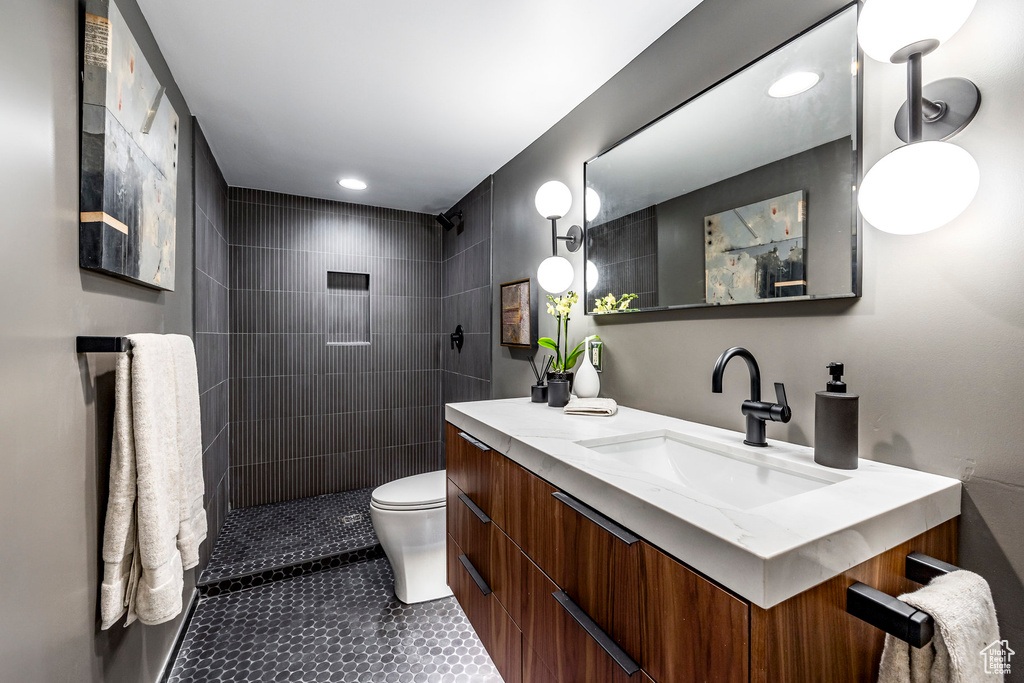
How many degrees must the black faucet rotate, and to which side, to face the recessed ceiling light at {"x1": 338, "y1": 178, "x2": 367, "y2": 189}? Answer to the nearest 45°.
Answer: approximately 45° to its right

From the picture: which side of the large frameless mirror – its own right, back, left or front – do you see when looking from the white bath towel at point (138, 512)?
front

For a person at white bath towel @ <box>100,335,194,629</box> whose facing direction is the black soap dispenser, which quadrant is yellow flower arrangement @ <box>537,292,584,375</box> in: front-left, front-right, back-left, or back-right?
front-left

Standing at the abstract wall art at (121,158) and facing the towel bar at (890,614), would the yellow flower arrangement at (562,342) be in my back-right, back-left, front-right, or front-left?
front-left

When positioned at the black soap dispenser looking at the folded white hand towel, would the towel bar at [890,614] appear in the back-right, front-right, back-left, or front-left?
back-left

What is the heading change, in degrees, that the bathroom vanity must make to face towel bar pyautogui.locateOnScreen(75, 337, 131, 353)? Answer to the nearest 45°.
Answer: approximately 45° to its right

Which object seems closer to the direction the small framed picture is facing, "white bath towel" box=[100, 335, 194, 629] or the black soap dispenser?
the white bath towel

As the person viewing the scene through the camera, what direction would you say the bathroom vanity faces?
facing the viewer and to the left of the viewer

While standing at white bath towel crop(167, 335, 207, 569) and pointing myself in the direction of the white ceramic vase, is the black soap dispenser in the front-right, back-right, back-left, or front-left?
front-right

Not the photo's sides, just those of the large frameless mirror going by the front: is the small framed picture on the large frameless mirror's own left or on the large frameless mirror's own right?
on the large frameless mirror's own right

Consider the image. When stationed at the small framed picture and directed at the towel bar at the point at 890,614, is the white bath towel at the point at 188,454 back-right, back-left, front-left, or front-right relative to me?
front-right

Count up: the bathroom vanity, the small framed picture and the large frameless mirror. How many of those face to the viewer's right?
0

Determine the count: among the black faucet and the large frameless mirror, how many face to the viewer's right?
0
